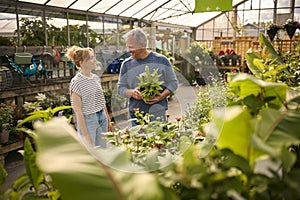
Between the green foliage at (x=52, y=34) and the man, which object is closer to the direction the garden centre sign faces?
the man

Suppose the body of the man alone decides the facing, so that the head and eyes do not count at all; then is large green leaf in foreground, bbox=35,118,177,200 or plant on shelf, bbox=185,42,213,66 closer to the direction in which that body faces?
the large green leaf in foreground

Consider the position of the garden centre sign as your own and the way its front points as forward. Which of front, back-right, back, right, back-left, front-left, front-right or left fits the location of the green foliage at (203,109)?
front

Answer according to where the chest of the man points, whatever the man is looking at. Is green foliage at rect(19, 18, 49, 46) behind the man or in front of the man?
behind

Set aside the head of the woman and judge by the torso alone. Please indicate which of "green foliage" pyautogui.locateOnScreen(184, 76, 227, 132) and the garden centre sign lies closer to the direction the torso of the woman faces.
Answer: the green foliage

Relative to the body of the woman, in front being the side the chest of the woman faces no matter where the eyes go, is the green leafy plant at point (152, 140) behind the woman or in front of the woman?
in front

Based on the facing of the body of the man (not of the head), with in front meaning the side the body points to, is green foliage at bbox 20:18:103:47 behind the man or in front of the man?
behind

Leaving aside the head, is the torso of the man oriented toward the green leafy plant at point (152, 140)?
yes

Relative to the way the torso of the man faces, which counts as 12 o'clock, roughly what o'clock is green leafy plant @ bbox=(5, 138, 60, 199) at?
The green leafy plant is roughly at 12 o'clock from the man.

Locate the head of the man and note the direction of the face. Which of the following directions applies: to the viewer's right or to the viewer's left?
to the viewer's left

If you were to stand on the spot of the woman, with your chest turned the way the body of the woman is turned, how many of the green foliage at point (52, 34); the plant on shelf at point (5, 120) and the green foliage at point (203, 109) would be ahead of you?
1

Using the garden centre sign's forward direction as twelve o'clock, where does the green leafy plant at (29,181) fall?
The green leafy plant is roughly at 12 o'clock from the garden centre sign.

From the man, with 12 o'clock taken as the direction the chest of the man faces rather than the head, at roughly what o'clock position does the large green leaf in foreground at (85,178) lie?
The large green leaf in foreground is roughly at 12 o'clock from the man.

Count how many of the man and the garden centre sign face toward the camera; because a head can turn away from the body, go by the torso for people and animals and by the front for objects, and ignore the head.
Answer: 2

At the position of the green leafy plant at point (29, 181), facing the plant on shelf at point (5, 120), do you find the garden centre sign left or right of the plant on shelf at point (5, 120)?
right

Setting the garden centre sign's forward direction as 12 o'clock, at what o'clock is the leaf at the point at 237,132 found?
The leaf is roughly at 12 o'clock from the garden centre sign.

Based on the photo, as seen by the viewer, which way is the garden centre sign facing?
toward the camera

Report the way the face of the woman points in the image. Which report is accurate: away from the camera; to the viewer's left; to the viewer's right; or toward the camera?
to the viewer's right
